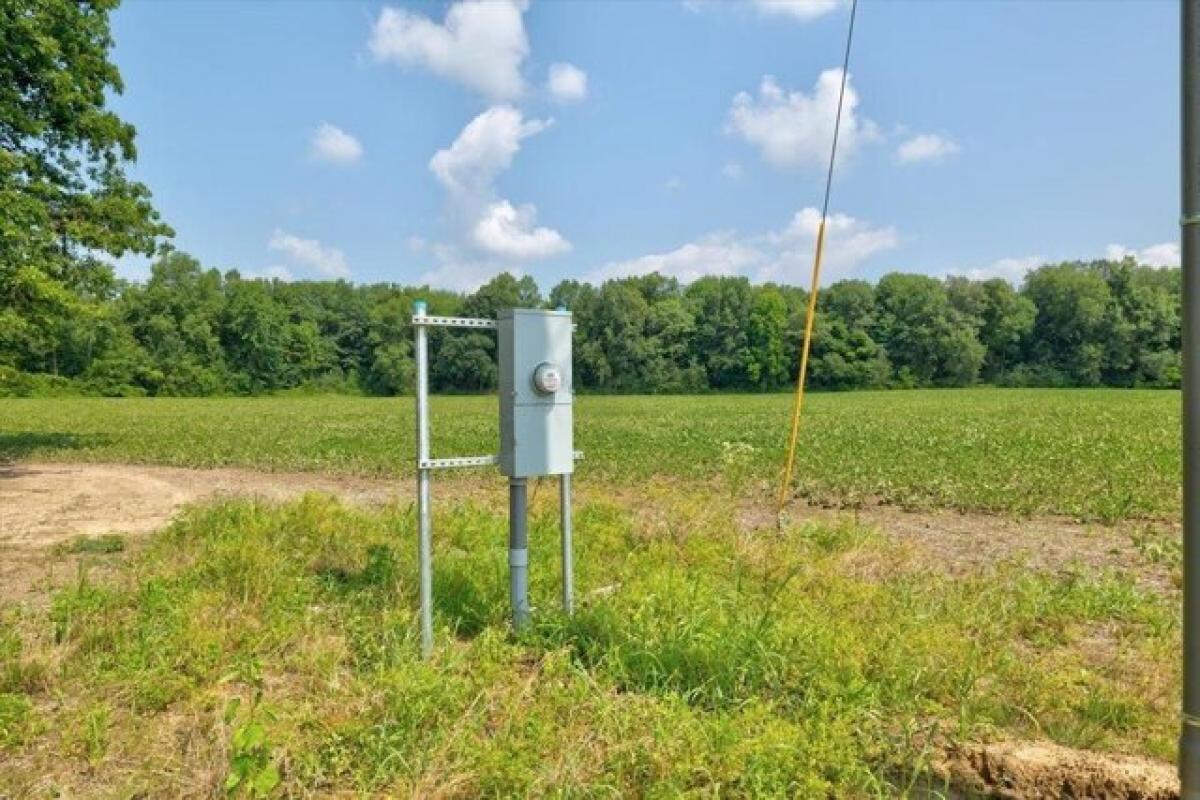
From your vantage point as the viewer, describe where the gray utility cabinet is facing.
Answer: facing the viewer and to the right of the viewer

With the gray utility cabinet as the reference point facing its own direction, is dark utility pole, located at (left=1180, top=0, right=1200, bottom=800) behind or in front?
in front

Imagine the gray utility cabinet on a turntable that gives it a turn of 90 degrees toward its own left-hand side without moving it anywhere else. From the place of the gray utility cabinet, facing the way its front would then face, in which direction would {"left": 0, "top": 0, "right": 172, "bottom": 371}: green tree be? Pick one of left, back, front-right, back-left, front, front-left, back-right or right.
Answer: left
